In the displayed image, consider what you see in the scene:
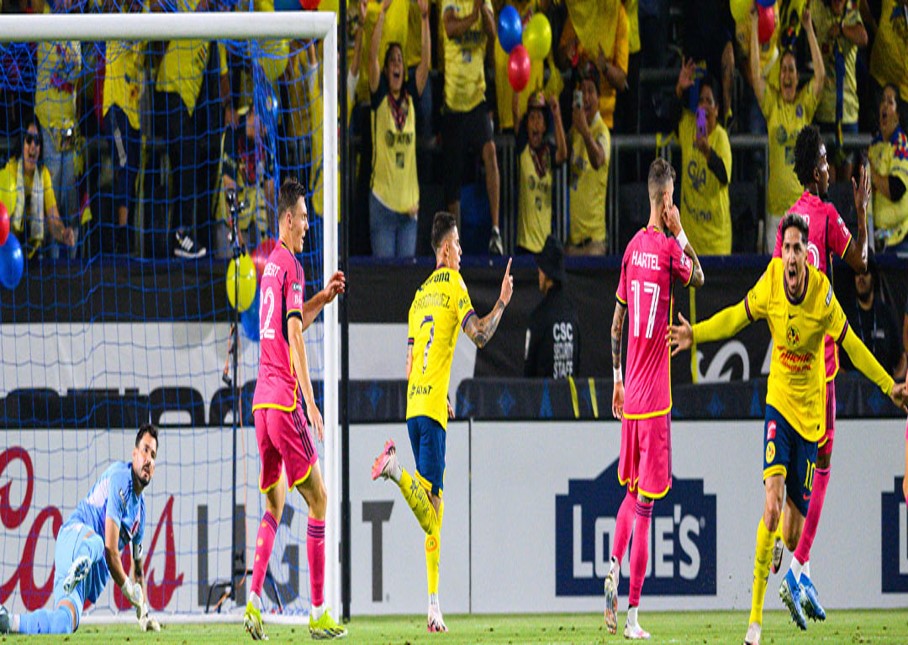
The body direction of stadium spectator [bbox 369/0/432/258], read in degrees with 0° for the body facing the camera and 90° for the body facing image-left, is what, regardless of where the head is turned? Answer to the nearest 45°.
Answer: approximately 0°

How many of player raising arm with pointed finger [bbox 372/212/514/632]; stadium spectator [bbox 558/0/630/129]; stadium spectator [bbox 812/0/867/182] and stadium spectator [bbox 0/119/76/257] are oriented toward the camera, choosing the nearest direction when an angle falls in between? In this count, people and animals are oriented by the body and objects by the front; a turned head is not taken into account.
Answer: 3

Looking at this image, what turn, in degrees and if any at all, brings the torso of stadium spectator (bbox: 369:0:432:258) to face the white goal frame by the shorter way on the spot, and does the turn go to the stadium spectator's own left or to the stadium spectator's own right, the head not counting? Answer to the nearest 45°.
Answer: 0° — they already face it

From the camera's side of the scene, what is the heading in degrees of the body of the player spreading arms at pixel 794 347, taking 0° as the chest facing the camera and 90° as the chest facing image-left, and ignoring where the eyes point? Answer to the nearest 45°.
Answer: approximately 0°

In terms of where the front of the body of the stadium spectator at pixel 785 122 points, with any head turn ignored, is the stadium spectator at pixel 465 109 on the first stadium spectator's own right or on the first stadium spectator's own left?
on the first stadium spectator's own right

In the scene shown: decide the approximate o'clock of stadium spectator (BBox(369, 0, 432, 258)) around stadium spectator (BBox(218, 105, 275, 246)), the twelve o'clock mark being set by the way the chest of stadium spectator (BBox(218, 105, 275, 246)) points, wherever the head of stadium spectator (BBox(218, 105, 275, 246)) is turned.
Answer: stadium spectator (BBox(369, 0, 432, 258)) is roughly at 9 o'clock from stadium spectator (BBox(218, 105, 275, 246)).

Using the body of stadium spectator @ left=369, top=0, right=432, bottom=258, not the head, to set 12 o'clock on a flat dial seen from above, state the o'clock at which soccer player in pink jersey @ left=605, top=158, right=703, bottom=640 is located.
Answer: The soccer player in pink jersey is roughly at 11 o'clock from the stadium spectator.
